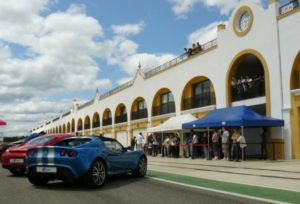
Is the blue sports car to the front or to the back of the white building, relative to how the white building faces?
to the front

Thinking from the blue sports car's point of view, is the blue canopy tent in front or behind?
in front

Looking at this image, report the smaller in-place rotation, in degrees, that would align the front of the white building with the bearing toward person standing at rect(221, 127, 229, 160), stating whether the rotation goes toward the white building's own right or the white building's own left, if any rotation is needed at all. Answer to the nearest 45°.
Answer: approximately 90° to the white building's own left

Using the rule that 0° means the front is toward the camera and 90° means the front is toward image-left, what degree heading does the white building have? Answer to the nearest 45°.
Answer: approximately 45°

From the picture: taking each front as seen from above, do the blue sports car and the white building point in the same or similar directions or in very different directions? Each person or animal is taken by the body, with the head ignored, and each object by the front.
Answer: very different directions
